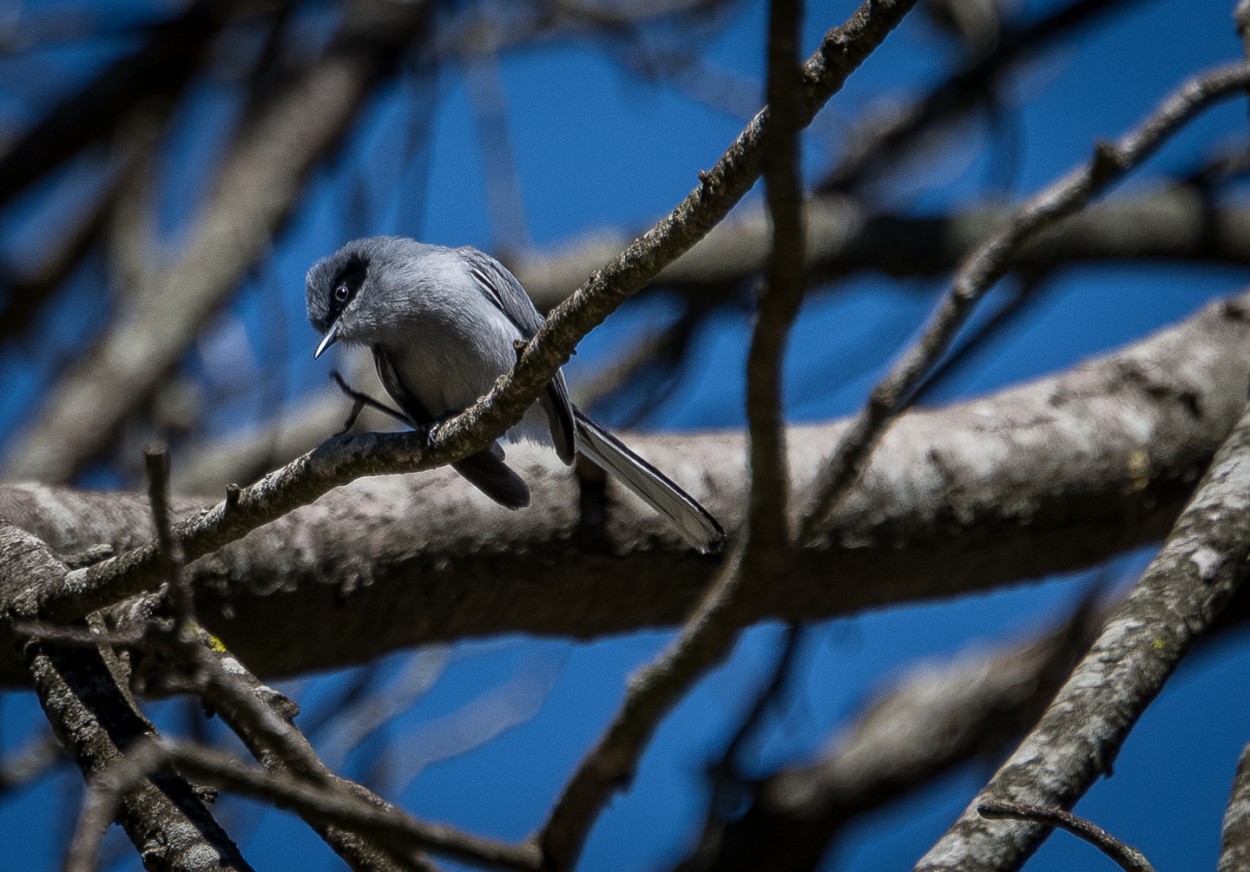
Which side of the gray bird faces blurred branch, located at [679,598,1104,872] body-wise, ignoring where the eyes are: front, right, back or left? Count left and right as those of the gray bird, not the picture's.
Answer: back

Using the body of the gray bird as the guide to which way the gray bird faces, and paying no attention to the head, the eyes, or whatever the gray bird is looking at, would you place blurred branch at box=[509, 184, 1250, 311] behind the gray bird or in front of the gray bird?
behind

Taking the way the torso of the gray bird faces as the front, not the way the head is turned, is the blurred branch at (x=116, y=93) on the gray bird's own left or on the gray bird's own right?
on the gray bird's own right

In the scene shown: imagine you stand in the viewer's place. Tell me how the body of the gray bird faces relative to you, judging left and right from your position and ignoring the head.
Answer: facing the viewer and to the left of the viewer
